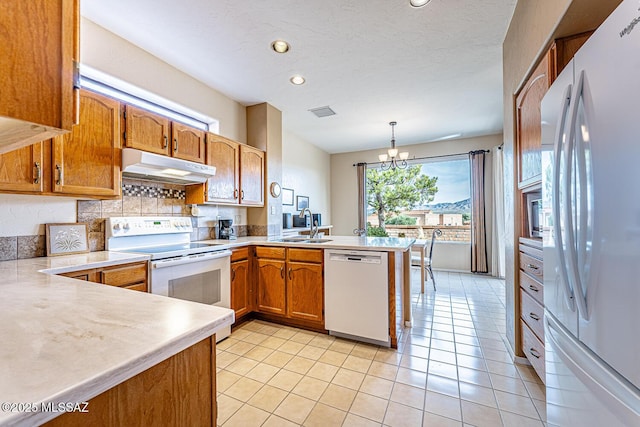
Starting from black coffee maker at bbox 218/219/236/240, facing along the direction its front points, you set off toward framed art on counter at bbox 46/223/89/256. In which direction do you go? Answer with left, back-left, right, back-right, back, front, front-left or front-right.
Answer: right

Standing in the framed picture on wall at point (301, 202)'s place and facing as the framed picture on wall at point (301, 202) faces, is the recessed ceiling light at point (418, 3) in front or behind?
in front

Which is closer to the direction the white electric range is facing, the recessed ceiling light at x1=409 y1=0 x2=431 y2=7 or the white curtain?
the recessed ceiling light

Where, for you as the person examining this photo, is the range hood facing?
facing the viewer and to the right of the viewer

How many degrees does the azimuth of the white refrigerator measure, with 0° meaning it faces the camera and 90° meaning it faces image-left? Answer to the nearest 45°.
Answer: approximately 90°

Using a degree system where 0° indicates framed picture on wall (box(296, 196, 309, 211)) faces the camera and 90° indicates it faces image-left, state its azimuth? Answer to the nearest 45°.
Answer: approximately 315°

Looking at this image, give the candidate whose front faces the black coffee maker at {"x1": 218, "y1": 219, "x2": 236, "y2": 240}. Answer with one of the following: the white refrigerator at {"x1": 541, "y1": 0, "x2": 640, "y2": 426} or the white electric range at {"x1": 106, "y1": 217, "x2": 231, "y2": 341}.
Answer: the white refrigerator

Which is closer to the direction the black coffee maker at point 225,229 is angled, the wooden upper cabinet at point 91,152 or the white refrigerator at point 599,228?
the white refrigerator

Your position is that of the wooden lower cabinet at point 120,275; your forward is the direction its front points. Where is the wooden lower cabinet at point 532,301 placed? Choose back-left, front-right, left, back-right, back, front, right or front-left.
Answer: front

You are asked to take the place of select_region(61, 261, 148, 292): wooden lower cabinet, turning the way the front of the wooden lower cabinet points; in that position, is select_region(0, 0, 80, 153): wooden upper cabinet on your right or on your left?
on your right

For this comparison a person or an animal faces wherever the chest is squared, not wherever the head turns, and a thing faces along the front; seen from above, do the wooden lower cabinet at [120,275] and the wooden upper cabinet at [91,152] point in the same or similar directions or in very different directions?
same or similar directions

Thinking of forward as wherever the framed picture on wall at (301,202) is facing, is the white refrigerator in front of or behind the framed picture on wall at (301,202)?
in front

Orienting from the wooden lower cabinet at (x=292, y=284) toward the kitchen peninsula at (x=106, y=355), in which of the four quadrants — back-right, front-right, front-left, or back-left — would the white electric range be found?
front-right

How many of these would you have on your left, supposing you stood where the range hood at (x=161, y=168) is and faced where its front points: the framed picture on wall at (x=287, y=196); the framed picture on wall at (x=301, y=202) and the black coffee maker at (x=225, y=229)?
3
